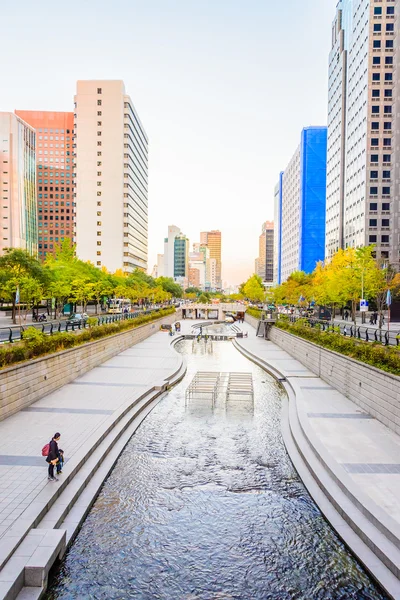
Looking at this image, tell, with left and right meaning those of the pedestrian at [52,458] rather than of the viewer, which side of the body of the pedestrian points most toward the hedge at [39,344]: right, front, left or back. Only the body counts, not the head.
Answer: left

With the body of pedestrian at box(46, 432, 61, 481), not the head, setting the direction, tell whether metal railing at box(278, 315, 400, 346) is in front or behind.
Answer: in front

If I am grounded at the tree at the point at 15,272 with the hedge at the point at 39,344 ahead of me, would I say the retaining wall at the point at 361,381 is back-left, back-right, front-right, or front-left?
front-left

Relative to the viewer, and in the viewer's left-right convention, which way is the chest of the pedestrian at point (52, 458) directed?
facing to the right of the viewer

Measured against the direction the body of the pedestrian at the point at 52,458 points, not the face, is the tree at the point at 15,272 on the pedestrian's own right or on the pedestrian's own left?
on the pedestrian's own left

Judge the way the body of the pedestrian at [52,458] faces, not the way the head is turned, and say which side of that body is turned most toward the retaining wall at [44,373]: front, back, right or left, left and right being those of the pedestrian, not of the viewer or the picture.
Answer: left
